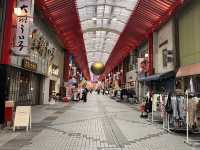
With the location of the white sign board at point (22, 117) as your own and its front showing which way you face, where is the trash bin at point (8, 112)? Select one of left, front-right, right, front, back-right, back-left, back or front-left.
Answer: back-right

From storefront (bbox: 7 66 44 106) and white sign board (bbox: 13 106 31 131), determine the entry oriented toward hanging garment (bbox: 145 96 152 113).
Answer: the storefront

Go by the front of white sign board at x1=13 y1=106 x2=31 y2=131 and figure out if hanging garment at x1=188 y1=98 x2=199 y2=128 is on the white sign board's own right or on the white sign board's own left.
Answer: on the white sign board's own left

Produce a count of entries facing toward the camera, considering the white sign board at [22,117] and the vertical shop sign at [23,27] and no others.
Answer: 2

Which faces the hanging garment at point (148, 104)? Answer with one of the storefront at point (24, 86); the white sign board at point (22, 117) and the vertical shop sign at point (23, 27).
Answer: the storefront

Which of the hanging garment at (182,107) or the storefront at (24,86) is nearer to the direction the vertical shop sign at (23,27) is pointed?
the hanging garment

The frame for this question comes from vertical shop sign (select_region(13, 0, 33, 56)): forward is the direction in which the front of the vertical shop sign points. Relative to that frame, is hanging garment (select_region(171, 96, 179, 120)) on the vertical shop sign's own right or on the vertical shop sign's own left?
on the vertical shop sign's own left

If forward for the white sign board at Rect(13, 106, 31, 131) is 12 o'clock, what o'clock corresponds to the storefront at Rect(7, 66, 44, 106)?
The storefront is roughly at 6 o'clock from the white sign board.

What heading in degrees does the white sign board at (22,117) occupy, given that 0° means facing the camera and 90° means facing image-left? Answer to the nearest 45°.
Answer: approximately 0°

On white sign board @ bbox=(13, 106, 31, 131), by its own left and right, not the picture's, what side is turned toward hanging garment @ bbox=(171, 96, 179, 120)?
left

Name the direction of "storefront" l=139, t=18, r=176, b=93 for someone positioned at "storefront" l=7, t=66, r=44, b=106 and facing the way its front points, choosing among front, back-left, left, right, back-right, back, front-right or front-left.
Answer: front-left

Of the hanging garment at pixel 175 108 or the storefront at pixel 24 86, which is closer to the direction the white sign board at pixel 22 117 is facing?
the hanging garment

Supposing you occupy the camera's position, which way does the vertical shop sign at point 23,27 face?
facing the viewer

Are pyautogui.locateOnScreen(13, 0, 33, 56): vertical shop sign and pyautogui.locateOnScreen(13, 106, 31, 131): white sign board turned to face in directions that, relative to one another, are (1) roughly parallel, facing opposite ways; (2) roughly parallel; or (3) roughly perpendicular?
roughly parallel
